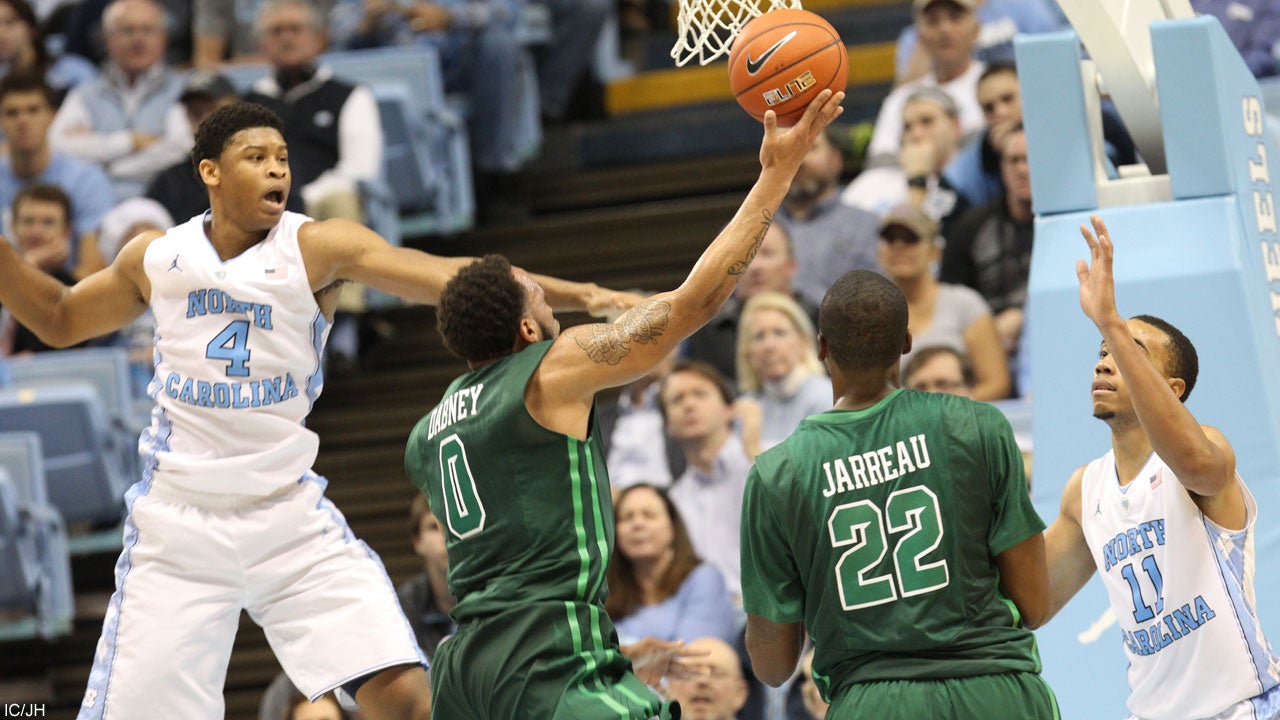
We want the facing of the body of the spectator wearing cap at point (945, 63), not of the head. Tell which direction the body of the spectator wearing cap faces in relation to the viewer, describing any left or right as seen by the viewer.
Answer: facing the viewer and to the left of the viewer

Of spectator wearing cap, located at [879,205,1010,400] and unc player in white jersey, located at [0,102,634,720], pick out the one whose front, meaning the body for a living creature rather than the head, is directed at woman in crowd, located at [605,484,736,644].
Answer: the spectator wearing cap

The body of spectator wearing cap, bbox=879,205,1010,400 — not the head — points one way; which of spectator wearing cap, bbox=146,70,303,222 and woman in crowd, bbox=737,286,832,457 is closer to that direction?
the woman in crowd

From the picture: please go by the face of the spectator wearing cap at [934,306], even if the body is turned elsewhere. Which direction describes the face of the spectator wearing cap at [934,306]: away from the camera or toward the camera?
toward the camera

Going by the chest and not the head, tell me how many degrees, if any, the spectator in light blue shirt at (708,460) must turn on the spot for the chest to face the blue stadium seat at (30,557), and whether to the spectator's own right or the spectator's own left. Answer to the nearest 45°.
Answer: approximately 45° to the spectator's own right

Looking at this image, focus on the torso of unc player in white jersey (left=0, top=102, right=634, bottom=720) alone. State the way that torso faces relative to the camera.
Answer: toward the camera

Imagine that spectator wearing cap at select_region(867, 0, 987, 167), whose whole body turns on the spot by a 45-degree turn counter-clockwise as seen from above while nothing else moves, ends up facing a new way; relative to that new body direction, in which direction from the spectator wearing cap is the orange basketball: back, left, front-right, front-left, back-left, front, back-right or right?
front

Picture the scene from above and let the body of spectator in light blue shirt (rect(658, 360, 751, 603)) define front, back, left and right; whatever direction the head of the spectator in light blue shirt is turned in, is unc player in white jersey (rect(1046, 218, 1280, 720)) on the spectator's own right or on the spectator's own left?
on the spectator's own left

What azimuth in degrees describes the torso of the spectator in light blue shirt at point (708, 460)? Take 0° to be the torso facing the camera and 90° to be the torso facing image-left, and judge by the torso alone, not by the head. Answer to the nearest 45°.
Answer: approximately 45°

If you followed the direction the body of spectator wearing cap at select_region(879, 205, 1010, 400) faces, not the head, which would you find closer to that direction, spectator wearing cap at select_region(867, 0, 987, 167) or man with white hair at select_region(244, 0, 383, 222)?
the man with white hair

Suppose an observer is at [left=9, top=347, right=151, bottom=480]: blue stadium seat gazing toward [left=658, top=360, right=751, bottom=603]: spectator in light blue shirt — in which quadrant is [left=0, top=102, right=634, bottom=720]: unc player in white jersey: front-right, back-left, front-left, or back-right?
front-right

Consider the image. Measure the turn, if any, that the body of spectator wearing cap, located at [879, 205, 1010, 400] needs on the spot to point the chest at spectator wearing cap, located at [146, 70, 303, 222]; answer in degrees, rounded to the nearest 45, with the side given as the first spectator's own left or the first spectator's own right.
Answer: approximately 45° to the first spectator's own right

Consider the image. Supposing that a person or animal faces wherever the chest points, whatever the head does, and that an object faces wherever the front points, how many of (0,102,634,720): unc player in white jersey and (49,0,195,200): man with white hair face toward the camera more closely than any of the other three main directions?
2

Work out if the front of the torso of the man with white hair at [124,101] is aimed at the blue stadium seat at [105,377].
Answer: yes

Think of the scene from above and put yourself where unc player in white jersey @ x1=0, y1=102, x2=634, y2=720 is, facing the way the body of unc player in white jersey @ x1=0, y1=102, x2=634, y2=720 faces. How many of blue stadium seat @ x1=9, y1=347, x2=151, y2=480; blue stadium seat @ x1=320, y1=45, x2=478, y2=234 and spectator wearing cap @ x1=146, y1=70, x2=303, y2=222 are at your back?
3

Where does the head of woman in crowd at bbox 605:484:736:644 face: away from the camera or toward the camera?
toward the camera

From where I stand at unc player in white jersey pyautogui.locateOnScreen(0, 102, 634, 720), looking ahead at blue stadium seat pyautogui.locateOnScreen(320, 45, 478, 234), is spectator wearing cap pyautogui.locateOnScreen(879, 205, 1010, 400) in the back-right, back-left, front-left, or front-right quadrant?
front-right

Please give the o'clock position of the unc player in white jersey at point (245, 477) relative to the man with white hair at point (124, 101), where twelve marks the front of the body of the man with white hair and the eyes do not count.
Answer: The unc player in white jersey is roughly at 12 o'clock from the man with white hair.

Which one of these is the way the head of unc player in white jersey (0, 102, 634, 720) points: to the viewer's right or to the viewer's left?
to the viewer's right

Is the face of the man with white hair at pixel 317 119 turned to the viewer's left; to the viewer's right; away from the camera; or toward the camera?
toward the camera
